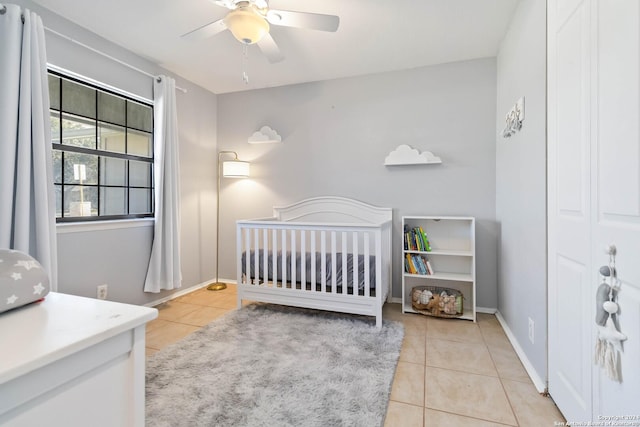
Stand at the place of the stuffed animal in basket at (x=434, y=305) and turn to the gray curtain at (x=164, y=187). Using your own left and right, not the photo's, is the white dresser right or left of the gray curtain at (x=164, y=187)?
left

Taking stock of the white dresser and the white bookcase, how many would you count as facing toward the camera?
1

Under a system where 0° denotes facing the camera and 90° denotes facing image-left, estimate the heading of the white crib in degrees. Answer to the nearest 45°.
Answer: approximately 45°

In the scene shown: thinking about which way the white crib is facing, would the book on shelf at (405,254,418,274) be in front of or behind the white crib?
behind

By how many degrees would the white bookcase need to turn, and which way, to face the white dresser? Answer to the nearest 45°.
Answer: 0° — it already faces it

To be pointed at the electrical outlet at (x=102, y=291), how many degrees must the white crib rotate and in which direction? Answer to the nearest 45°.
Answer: approximately 45° to its right

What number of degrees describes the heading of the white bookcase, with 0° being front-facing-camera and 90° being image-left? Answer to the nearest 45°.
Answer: approximately 0°

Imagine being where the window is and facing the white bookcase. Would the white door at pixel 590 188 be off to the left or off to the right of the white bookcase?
right

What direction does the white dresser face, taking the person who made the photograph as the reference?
facing away from the viewer and to the right of the viewer
